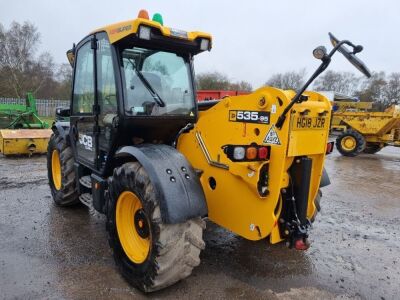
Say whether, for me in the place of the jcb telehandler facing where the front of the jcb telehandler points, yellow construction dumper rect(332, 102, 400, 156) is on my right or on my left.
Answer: on my right

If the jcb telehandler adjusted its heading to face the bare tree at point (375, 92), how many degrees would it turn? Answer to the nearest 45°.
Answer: approximately 90° to its right

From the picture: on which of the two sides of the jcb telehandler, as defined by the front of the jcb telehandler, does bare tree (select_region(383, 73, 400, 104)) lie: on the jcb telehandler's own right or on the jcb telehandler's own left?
on the jcb telehandler's own right

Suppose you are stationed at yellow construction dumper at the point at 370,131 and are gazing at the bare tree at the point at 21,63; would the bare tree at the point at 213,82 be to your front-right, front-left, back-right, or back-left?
front-right

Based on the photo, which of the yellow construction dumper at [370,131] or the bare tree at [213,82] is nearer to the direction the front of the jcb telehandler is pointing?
the bare tree

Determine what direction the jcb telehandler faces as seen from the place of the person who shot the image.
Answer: facing away from the viewer and to the left of the viewer
